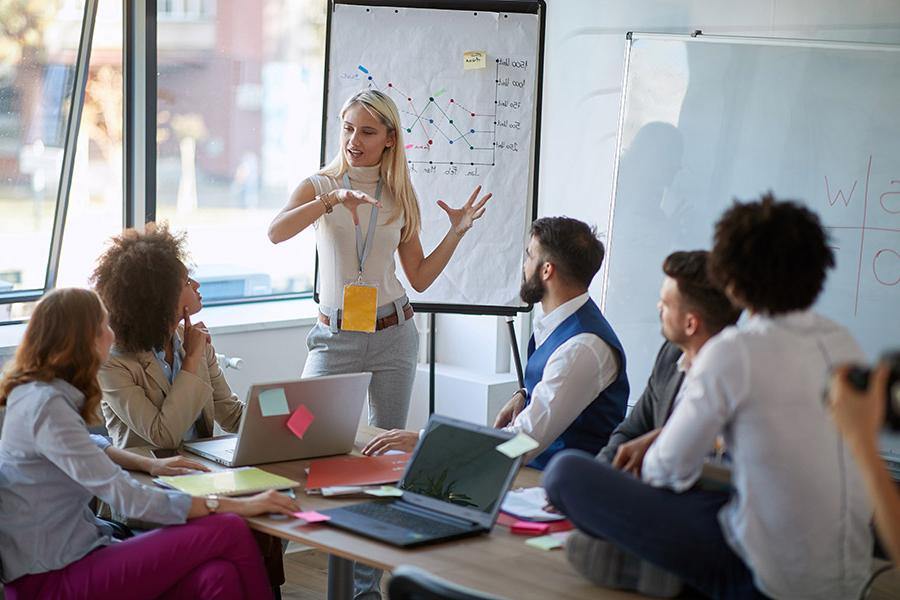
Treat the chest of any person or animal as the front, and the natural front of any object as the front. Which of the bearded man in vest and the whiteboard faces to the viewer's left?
the bearded man in vest

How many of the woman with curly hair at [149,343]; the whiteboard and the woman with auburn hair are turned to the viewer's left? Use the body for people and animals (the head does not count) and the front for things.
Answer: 0

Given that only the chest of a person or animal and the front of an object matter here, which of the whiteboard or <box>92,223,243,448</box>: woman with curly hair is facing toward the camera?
the whiteboard

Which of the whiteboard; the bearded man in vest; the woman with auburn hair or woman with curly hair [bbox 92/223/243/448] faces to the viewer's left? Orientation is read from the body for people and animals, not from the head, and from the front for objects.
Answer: the bearded man in vest

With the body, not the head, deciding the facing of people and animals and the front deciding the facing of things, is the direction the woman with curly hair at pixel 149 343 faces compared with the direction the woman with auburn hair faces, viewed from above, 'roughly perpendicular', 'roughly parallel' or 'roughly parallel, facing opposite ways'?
roughly parallel

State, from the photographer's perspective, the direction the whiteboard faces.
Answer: facing the viewer

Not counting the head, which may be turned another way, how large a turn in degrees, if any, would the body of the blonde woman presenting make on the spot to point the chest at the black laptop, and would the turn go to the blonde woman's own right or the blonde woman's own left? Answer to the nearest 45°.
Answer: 0° — they already face it

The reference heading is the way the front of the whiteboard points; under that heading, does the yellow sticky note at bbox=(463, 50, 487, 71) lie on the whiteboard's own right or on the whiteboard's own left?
on the whiteboard's own right

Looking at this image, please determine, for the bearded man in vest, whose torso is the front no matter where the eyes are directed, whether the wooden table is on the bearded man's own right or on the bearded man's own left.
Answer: on the bearded man's own left

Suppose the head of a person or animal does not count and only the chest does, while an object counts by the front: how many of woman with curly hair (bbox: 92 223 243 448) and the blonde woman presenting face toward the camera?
1

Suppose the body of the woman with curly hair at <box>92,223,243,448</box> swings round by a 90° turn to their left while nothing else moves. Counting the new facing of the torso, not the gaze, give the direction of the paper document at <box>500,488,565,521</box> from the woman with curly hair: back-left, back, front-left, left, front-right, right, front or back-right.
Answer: back-right

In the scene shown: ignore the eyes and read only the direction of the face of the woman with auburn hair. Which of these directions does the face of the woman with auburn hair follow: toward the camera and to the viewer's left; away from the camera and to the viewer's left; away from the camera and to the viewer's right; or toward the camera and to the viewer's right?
away from the camera and to the viewer's right

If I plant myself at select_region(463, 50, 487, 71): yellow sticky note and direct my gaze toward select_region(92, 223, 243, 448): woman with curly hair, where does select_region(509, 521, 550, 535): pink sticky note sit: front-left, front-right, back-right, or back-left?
front-left

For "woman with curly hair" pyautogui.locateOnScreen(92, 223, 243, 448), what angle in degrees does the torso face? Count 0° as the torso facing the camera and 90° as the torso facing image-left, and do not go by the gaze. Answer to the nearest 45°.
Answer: approximately 270°

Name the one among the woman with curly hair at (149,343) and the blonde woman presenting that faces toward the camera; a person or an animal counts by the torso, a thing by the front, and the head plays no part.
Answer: the blonde woman presenting

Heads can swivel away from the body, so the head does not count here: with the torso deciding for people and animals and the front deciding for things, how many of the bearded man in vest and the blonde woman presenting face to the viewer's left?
1

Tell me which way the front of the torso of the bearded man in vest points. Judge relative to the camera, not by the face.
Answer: to the viewer's left

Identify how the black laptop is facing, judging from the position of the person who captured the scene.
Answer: facing the viewer and to the left of the viewer

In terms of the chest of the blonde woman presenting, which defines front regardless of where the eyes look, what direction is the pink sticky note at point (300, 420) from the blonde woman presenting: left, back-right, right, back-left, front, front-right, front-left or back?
front

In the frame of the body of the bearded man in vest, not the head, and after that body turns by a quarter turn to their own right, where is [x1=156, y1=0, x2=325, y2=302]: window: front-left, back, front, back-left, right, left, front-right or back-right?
front-left

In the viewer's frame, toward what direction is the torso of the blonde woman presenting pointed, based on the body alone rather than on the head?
toward the camera
